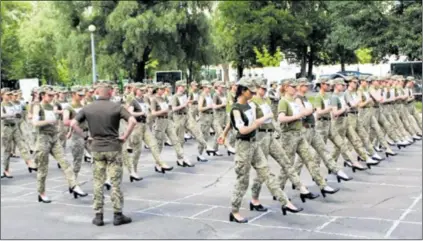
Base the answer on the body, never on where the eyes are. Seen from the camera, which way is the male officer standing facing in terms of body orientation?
away from the camera
